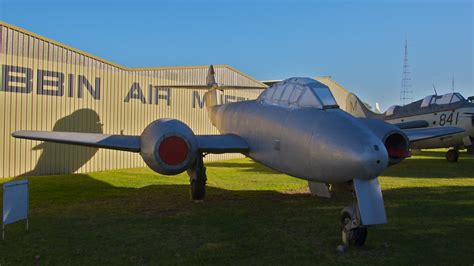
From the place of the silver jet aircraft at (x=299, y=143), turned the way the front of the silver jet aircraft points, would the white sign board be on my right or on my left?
on my right

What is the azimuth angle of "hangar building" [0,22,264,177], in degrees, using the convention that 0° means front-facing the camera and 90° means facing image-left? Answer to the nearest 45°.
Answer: approximately 315°

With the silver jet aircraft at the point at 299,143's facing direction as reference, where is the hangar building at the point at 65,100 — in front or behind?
behind

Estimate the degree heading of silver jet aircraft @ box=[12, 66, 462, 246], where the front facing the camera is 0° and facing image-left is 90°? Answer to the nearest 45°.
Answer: approximately 315°

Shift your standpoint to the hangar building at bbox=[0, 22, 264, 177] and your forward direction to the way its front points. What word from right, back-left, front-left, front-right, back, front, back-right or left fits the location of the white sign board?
front-right

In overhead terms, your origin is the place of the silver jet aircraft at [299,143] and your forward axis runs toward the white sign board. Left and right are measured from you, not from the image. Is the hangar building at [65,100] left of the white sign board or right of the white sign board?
right

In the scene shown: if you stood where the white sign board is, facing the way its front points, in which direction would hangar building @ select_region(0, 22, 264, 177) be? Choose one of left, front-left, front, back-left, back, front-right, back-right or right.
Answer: back-left
